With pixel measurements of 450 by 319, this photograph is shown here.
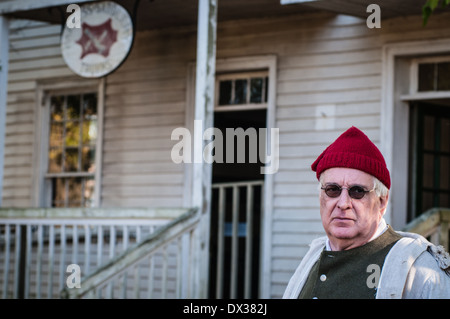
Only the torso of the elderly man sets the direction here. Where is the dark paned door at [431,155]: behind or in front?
behind

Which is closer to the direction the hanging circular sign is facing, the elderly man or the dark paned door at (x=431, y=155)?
the elderly man

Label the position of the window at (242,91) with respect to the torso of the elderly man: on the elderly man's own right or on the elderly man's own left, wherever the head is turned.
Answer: on the elderly man's own right

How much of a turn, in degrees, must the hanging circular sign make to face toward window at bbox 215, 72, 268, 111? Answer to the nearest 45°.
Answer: approximately 90° to its left

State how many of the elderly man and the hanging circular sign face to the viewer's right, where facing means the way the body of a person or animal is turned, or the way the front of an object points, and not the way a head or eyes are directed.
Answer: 0

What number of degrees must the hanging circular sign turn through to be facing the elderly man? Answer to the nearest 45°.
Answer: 0° — it already faces them

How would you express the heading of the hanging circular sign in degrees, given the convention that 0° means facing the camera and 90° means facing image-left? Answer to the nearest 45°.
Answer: approximately 0°

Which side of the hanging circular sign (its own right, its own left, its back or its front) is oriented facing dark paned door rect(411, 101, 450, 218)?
left

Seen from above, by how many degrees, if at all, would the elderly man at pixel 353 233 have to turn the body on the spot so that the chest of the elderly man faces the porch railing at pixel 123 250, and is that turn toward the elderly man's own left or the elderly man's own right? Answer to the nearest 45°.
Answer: approximately 90° to the elderly man's own right
